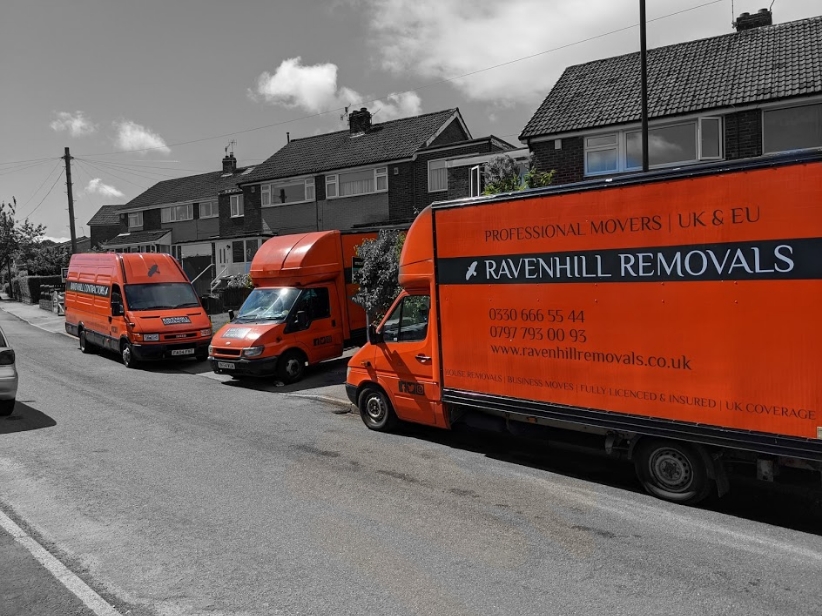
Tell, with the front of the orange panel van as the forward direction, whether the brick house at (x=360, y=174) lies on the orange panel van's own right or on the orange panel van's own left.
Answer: on the orange panel van's own left

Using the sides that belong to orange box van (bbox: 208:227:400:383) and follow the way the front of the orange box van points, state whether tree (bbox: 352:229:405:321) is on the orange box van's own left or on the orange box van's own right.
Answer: on the orange box van's own left

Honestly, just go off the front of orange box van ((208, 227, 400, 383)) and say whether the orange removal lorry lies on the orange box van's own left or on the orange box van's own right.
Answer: on the orange box van's own left

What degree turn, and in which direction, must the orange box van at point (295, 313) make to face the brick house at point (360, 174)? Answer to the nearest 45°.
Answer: approximately 135° to its right

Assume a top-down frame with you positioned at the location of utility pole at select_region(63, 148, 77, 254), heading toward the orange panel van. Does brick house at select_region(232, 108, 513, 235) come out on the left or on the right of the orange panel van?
left

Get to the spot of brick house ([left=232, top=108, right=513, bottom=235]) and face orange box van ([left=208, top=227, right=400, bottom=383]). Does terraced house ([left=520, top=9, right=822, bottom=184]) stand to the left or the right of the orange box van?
left

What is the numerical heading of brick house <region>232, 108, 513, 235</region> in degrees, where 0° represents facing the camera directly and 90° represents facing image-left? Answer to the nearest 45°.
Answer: approximately 45°

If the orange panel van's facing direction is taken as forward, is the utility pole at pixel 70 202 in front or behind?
behind

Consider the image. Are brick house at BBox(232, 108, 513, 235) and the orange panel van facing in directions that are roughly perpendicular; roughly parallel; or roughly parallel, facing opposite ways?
roughly perpendicular

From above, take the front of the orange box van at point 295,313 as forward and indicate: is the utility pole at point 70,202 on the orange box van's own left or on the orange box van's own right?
on the orange box van's own right

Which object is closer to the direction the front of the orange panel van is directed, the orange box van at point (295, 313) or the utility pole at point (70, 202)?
the orange box van

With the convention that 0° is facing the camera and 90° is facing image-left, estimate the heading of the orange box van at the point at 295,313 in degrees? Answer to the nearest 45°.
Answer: approximately 45°
